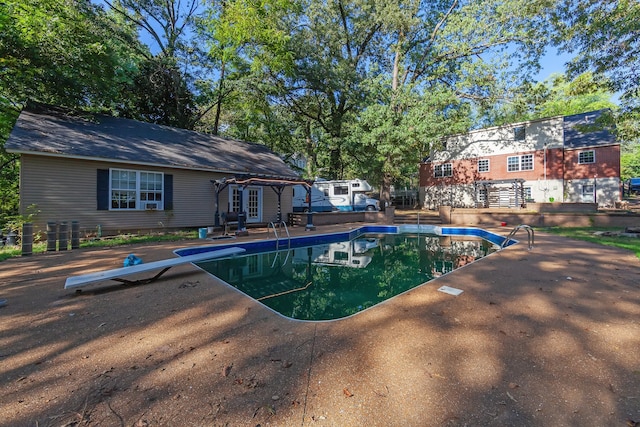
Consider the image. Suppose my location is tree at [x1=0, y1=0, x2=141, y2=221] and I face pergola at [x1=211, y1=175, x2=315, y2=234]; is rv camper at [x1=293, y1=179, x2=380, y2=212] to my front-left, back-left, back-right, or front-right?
front-left

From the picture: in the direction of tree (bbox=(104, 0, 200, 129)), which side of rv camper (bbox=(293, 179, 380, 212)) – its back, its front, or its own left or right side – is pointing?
back

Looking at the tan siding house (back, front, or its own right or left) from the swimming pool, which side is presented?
front

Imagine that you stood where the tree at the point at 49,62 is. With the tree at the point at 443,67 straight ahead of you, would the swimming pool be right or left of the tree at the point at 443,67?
right

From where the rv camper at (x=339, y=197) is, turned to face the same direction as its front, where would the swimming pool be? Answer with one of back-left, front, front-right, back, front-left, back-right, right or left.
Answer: right

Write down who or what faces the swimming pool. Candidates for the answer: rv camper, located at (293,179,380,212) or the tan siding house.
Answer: the tan siding house

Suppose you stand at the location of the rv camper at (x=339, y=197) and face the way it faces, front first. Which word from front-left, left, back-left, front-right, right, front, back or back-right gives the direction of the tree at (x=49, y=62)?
back-right

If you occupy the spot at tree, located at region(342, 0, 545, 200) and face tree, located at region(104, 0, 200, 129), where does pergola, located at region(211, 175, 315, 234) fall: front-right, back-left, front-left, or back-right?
front-left

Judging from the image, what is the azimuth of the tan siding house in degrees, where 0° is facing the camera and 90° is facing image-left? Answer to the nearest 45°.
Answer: approximately 315°

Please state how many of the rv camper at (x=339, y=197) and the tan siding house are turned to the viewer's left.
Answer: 0

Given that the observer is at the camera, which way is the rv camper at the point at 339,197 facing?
facing to the right of the viewer
